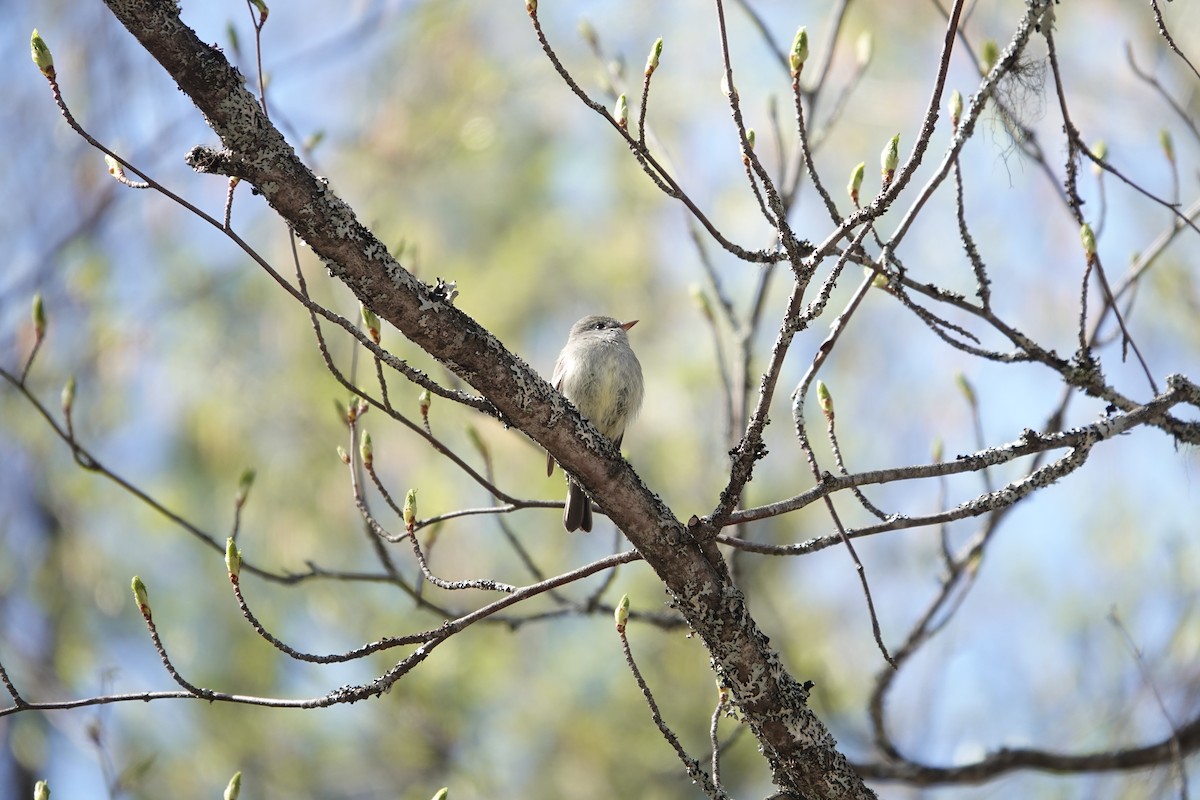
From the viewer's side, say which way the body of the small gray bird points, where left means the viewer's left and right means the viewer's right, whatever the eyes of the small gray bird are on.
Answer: facing the viewer and to the right of the viewer
